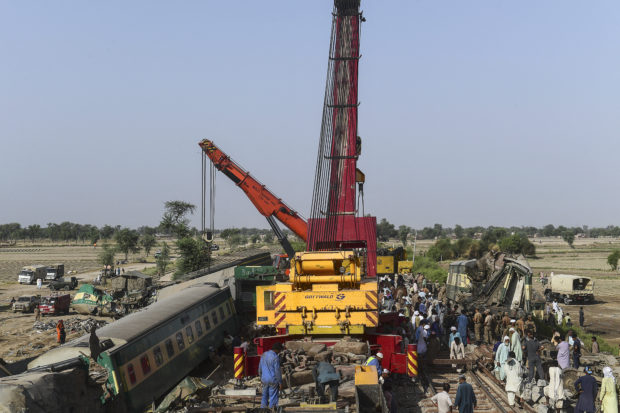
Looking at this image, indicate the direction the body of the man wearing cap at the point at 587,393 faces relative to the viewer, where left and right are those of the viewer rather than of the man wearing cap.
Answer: facing away from the viewer

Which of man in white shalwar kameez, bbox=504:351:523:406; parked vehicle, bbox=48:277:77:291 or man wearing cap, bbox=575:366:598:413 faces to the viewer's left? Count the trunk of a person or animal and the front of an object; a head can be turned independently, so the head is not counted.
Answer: the parked vehicle

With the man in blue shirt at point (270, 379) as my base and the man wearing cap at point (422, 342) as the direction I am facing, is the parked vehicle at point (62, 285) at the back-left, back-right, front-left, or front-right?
front-left

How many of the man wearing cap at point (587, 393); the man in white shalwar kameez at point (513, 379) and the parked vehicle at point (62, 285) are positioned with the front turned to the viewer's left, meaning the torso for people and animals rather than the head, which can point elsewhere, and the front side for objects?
1

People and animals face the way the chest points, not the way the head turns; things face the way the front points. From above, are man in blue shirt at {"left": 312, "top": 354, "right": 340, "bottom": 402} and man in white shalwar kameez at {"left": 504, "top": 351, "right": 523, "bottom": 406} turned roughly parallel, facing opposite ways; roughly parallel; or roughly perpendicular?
roughly parallel

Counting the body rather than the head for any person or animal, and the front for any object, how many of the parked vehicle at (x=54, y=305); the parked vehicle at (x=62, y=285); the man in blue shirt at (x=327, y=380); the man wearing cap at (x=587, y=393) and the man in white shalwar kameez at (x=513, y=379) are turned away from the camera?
3

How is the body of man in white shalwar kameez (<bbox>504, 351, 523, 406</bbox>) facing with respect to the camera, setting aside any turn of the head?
away from the camera

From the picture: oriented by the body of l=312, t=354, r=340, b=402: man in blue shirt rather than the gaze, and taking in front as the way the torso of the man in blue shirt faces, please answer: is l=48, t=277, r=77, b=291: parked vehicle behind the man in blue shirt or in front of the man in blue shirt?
in front

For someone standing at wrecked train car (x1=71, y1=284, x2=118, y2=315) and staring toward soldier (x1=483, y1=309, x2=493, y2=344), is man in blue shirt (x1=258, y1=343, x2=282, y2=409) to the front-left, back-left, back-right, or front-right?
front-right

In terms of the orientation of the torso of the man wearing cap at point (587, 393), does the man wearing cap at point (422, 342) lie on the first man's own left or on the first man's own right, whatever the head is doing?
on the first man's own left

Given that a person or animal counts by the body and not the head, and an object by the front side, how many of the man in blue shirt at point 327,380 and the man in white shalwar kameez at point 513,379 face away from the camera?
2

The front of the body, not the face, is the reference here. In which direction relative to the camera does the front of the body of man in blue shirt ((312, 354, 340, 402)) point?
away from the camera

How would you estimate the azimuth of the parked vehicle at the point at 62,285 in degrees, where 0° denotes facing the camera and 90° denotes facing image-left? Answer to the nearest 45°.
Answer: approximately 90°

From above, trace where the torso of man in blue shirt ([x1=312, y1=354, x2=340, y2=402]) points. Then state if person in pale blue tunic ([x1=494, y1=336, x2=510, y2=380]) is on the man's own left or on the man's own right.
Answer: on the man's own right

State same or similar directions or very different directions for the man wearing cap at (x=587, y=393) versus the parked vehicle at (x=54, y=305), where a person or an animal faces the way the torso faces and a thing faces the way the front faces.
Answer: very different directions
